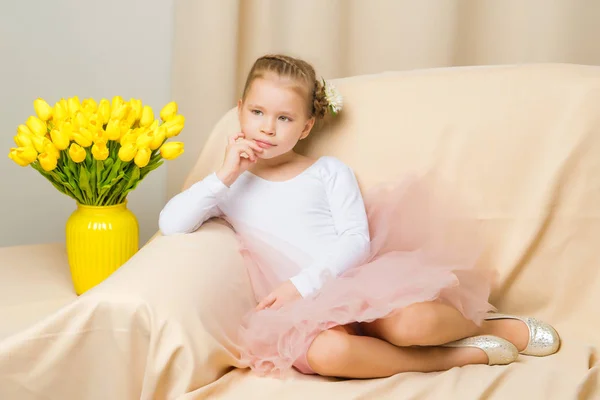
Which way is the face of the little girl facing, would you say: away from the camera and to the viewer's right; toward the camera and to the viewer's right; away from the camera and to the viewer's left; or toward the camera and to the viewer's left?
toward the camera and to the viewer's left

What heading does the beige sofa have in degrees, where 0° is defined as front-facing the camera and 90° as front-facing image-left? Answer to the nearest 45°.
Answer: approximately 0°
